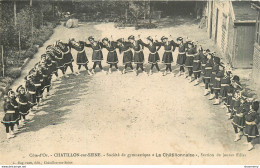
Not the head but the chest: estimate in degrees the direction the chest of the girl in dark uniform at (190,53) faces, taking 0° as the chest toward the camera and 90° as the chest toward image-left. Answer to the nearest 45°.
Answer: approximately 45°

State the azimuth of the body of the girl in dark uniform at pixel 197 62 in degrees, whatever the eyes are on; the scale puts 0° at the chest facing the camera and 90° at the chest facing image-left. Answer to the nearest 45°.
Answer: approximately 45°

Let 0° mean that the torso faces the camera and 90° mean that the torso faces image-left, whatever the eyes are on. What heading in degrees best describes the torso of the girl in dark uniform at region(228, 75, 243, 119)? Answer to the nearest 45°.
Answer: approximately 45°

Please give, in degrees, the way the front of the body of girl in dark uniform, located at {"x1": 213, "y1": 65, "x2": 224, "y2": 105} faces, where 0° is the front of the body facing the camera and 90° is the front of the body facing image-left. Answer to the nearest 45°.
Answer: approximately 45°

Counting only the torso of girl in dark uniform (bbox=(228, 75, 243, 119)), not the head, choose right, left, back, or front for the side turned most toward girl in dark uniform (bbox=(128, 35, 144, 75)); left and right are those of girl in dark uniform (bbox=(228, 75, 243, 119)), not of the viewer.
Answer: right

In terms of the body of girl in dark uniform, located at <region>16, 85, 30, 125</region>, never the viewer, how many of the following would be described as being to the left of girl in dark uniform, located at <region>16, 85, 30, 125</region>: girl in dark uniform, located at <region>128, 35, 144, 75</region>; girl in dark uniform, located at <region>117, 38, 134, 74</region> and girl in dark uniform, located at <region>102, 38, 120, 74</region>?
3

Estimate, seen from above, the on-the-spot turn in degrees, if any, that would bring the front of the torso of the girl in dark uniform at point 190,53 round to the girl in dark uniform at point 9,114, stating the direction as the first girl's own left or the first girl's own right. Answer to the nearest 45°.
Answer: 0° — they already face them

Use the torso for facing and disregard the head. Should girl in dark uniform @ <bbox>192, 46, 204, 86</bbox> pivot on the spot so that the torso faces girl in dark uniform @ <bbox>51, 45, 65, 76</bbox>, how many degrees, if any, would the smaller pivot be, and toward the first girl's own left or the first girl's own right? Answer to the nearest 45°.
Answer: approximately 45° to the first girl's own right

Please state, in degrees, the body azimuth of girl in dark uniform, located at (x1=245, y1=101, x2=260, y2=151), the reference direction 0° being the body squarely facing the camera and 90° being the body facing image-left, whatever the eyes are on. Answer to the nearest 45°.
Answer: approximately 45°
